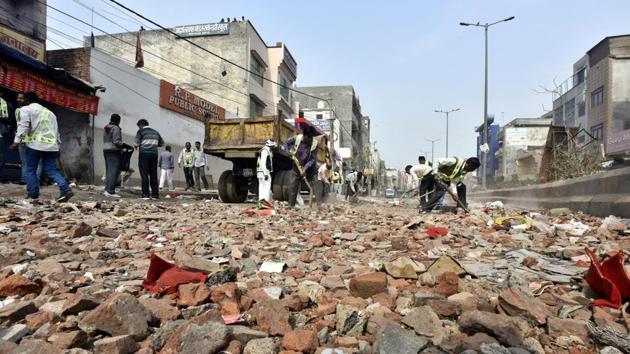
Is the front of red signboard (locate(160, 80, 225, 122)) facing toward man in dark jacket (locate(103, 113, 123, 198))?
no

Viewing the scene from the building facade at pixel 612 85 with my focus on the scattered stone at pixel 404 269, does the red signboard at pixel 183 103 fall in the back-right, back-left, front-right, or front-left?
front-right

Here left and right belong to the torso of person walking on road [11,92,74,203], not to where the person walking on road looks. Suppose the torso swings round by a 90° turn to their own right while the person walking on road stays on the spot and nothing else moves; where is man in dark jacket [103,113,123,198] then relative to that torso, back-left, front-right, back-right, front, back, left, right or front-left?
front

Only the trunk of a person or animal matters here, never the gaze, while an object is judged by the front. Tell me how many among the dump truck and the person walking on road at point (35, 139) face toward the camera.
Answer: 0

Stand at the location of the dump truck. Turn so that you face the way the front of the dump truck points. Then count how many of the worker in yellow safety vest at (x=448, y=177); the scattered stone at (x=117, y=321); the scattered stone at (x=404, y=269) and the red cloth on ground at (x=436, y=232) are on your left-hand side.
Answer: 0

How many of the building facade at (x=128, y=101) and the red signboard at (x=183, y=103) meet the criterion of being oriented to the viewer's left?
0

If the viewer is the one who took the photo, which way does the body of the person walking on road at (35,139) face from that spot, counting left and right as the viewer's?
facing away from the viewer and to the left of the viewer

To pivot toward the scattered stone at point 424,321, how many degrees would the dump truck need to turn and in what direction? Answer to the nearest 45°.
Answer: approximately 135° to its right

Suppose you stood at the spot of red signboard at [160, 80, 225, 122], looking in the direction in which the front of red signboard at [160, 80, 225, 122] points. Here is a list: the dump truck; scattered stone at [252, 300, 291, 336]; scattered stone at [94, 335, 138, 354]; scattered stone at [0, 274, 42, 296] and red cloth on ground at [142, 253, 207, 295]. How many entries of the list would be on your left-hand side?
0

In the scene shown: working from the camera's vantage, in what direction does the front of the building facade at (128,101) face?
facing the viewer and to the right of the viewer

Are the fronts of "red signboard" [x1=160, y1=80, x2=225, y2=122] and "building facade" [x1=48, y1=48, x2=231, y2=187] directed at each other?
no

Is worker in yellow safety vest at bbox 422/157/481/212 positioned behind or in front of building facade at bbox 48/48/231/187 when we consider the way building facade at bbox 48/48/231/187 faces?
in front

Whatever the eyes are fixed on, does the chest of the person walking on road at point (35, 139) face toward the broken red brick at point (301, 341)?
no

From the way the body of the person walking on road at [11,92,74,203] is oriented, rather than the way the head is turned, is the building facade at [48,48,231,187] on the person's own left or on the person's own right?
on the person's own right

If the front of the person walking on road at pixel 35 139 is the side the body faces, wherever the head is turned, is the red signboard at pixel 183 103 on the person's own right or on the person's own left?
on the person's own right

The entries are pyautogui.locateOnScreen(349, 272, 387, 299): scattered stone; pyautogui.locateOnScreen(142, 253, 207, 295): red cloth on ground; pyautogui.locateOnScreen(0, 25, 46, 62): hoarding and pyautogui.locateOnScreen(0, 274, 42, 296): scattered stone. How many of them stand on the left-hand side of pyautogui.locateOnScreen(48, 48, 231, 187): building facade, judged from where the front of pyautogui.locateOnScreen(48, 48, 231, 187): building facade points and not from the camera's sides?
0

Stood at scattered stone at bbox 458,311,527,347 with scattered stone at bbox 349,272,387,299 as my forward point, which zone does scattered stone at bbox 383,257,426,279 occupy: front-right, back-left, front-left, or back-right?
front-right

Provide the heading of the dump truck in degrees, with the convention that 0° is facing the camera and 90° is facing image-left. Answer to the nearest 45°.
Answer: approximately 225°

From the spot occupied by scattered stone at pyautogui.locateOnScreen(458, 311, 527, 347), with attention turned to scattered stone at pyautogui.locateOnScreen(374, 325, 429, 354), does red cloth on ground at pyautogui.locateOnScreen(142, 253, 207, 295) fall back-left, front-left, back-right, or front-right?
front-right

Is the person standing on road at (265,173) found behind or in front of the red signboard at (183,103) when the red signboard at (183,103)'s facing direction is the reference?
in front
